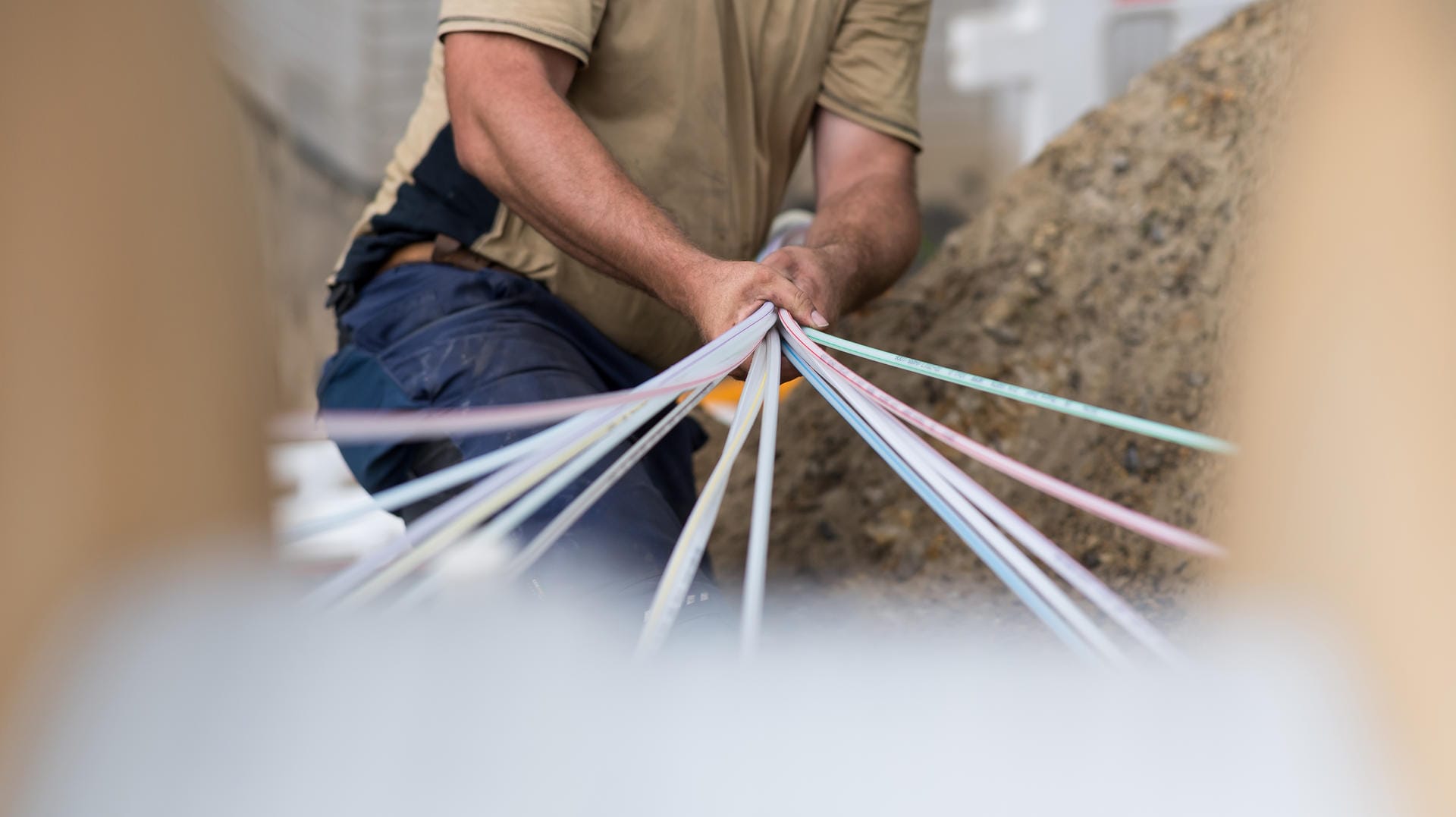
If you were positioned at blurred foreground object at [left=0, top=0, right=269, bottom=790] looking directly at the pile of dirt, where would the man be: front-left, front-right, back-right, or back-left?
front-left

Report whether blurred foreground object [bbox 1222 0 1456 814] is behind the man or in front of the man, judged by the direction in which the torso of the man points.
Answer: in front

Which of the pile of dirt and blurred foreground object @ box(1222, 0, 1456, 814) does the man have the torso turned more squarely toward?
the blurred foreground object

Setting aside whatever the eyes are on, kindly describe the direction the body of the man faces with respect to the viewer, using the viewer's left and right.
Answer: facing the viewer and to the right of the viewer

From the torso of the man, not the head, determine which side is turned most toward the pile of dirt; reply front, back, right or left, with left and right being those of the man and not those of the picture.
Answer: left

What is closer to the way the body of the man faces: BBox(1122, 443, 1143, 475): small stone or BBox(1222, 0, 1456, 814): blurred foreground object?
the blurred foreground object

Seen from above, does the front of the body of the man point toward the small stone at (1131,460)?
no

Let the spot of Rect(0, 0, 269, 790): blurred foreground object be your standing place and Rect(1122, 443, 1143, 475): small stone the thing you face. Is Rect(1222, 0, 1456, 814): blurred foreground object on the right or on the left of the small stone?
right

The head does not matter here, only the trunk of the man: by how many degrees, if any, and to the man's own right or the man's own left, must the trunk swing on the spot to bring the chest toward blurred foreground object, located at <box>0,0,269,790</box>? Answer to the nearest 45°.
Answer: approximately 45° to the man's own right
